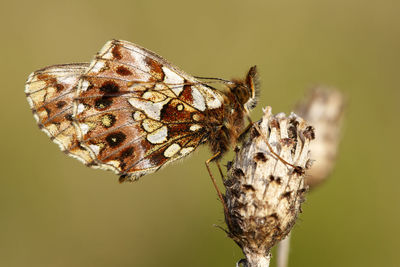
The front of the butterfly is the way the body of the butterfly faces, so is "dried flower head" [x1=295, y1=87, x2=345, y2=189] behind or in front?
in front

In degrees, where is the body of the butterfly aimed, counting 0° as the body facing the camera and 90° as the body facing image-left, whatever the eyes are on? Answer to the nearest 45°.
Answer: approximately 270°
